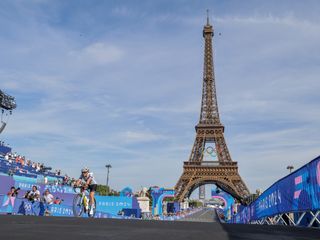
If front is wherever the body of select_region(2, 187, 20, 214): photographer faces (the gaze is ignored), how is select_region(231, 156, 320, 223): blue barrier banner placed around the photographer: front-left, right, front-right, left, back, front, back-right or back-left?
front

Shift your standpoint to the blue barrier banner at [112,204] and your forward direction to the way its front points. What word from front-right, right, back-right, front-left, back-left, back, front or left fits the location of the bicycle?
front

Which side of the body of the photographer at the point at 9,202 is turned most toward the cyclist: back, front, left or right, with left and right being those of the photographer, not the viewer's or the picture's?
front

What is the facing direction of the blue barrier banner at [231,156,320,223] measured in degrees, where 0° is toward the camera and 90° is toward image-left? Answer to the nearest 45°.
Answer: approximately 45°

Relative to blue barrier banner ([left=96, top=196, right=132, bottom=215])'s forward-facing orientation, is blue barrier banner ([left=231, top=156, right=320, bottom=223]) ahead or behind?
ahead

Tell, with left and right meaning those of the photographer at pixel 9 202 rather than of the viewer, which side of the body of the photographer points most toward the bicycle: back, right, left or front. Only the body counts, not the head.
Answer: front

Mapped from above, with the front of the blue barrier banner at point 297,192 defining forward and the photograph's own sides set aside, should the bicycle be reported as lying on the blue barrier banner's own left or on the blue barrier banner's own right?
on the blue barrier banner's own right

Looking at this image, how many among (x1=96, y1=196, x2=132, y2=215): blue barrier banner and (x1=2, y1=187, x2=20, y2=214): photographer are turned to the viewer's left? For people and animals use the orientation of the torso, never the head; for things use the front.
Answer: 0

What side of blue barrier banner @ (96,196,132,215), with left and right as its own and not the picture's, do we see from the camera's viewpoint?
front

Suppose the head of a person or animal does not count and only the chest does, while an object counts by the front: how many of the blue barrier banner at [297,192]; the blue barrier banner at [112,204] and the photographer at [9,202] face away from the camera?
0

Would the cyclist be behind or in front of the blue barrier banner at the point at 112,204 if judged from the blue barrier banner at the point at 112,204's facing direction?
in front
